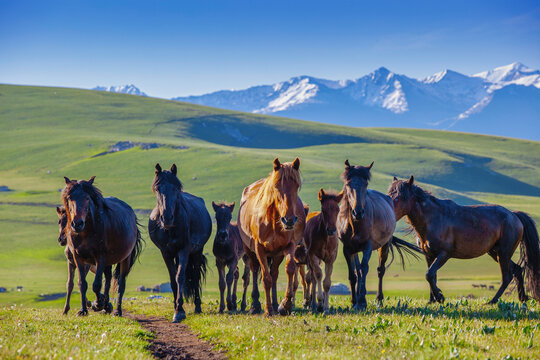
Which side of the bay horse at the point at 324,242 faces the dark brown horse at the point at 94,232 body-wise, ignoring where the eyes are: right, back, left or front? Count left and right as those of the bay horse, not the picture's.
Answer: right

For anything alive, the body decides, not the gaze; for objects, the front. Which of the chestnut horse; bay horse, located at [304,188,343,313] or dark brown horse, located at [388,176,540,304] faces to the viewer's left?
the dark brown horse

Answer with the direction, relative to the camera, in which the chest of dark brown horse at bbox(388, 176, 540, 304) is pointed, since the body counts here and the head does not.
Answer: to the viewer's left

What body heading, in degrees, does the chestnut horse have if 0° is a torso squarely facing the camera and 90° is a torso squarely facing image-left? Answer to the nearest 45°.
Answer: approximately 0°

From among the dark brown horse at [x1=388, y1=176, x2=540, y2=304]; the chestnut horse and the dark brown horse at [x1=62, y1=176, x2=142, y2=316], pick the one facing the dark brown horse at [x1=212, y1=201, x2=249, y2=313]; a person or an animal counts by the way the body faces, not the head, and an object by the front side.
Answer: the dark brown horse at [x1=388, y1=176, x2=540, y2=304]

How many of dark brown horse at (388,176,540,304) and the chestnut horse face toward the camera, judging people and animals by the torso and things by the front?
1

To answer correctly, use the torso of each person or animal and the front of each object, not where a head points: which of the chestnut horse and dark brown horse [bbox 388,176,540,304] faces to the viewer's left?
the dark brown horse

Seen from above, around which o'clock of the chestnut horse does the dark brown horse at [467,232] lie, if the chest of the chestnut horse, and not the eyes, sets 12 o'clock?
The dark brown horse is roughly at 8 o'clock from the chestnut horse.

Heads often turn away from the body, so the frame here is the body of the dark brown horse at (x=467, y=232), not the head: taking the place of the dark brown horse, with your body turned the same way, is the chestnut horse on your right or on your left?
on your left

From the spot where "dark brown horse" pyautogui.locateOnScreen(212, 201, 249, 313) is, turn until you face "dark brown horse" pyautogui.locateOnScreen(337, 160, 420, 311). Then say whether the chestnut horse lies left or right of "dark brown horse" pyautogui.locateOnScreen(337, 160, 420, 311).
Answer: right

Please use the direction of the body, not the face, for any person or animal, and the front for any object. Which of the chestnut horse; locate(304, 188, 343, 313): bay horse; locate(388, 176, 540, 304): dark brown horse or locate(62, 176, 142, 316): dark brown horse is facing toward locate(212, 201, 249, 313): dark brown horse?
locate(388, 176, 540, 304): dark brown horse

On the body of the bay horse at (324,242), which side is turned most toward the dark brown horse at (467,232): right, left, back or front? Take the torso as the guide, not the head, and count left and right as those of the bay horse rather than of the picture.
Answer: left
